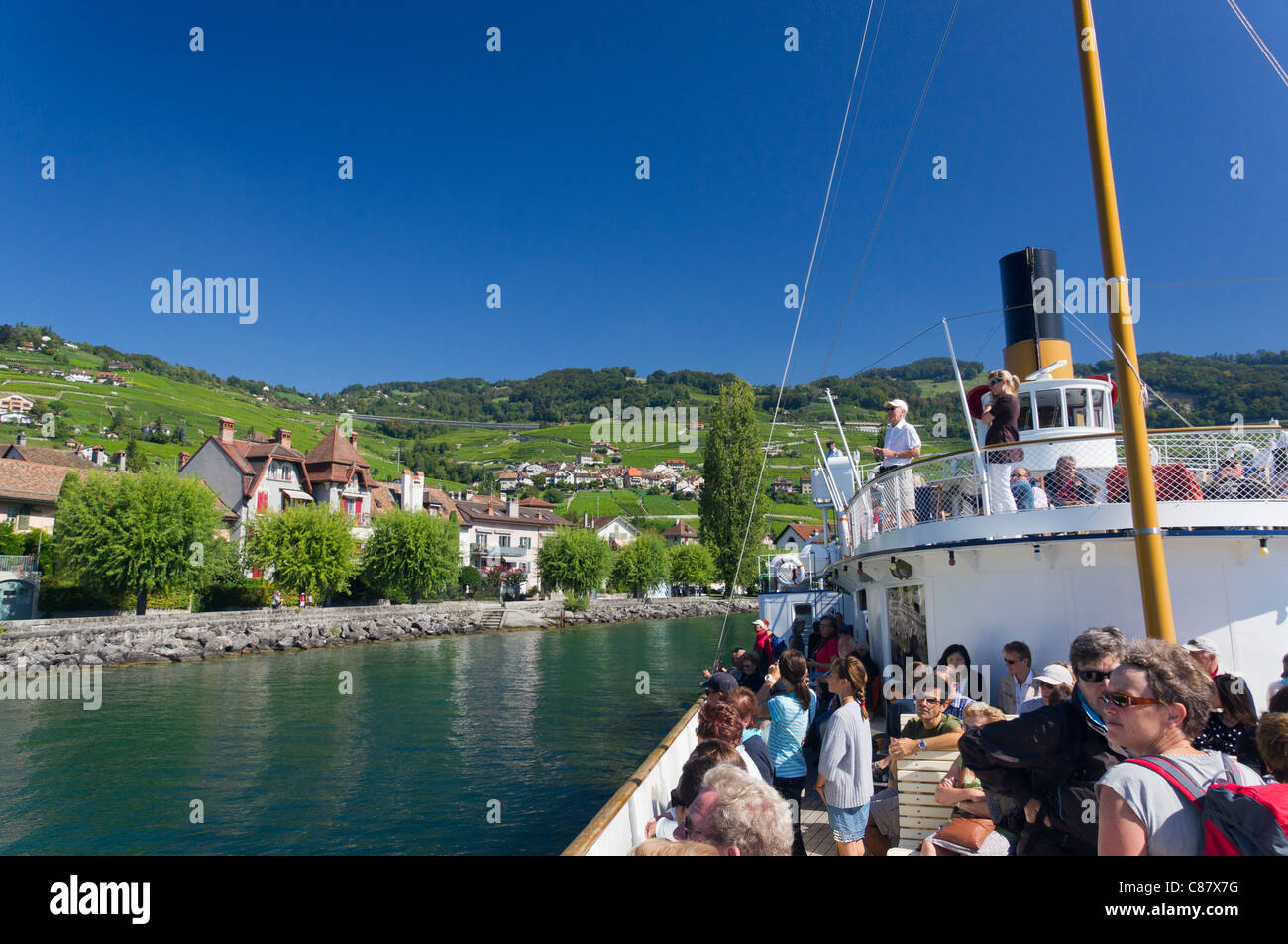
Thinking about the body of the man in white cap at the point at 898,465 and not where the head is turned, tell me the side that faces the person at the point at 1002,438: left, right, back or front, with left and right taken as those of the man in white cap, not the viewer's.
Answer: left

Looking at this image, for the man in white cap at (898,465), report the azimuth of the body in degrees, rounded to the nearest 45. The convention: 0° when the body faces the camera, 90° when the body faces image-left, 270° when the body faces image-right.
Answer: approximately 45°

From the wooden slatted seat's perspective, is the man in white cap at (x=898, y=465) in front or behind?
behind

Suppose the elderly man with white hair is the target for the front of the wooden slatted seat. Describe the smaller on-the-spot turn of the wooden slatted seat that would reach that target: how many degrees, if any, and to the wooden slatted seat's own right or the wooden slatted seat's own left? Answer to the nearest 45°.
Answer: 0° — it already faces them

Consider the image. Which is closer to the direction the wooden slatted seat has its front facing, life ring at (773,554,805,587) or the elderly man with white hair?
the elderly man with white hair

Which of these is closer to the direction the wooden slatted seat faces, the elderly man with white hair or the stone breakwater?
the elderly man with white hair

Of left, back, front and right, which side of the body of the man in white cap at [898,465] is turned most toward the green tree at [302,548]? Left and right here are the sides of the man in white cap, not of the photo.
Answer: right

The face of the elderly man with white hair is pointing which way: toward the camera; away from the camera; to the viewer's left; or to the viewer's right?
to the viewer's left

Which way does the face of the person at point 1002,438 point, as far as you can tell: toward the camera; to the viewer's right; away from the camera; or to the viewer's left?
to the viewer's left

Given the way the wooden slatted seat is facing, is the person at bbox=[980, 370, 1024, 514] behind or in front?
behind
